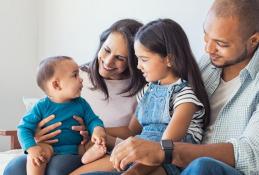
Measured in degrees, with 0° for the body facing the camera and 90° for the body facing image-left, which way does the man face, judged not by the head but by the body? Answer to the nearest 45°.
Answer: approximately 45°

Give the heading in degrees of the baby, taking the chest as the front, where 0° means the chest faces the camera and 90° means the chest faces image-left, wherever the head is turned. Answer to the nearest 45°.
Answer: approximately 315°

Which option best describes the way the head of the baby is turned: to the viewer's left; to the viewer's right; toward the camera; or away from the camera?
to the viewer's right

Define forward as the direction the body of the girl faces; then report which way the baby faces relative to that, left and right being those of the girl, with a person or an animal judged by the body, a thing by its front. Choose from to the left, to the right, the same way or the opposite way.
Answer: to the left

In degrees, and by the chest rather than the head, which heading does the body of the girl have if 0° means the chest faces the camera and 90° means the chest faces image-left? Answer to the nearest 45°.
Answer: approximately 45°

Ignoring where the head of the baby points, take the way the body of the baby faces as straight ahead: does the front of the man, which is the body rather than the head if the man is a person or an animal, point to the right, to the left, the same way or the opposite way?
to the right
